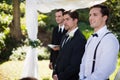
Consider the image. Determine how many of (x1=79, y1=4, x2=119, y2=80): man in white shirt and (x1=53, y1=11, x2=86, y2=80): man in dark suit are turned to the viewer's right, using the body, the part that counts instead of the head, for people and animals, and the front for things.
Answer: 0

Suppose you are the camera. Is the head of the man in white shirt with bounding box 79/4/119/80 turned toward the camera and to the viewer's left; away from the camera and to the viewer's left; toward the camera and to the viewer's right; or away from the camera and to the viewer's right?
toward the camera and to the viewer's left

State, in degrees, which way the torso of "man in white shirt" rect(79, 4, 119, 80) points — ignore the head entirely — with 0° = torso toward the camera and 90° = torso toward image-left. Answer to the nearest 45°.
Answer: approximately 45°

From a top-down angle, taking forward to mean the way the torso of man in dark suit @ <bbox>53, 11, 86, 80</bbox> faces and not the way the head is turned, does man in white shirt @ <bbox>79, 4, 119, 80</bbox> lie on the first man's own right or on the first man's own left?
on the first man's own left

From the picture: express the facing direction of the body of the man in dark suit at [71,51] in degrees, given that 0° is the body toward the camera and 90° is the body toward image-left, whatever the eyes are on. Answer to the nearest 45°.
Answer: approximately 45°

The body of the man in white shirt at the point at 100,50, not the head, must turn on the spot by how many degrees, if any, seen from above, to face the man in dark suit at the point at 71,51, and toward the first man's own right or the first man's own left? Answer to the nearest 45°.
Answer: approximately 90° to the first man's own right

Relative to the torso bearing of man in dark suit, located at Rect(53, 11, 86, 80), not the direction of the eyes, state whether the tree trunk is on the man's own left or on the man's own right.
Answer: on the man's own right
